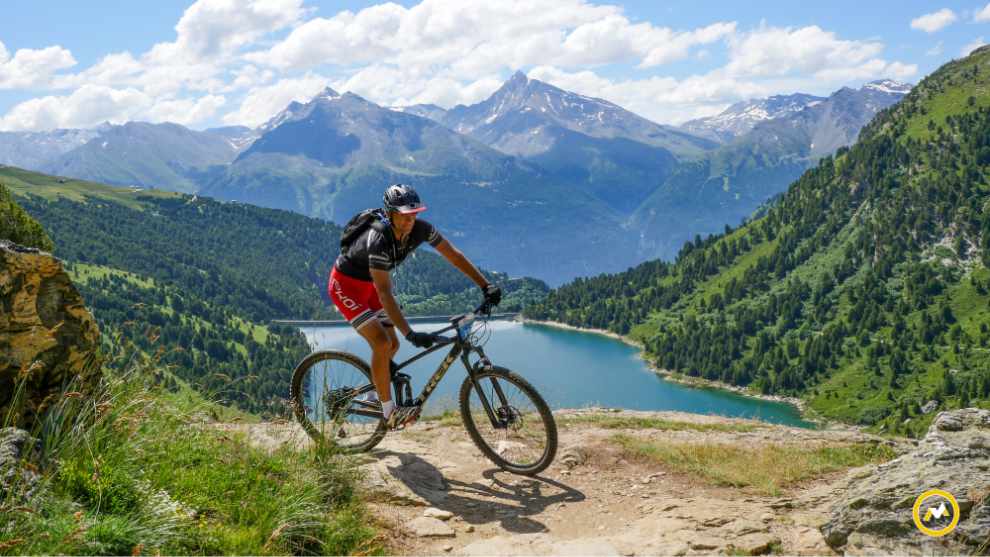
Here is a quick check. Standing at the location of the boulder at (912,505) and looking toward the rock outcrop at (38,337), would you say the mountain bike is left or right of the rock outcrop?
right

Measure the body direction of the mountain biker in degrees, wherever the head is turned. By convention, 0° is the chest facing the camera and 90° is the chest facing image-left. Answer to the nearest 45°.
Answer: approximately 315°

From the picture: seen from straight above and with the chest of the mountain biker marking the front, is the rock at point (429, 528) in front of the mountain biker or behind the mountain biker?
in front

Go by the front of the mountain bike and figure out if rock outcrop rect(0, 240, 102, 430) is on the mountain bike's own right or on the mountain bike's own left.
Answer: on the mountain bike's own right

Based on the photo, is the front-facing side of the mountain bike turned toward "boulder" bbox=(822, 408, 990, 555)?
yes

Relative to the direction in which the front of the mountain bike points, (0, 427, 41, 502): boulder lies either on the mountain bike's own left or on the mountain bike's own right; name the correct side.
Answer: on the mountain bike's own right

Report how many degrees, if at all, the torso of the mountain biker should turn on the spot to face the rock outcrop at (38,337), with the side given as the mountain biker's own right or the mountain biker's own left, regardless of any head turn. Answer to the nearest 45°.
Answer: approximately 90° to the mountain biker's own right

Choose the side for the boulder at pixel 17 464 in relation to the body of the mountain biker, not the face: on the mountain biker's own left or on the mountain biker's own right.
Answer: on the mountain biker's own right
